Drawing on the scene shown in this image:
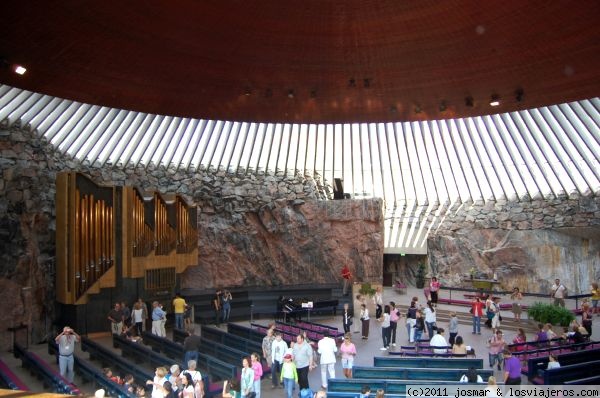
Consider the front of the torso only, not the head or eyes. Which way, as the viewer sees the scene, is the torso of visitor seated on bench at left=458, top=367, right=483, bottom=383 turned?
away from the camera

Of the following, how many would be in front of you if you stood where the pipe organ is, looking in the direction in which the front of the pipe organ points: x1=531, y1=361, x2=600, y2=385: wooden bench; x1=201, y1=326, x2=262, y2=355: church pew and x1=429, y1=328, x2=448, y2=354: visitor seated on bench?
3

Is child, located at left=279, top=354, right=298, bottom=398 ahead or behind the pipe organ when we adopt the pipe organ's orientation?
ahead

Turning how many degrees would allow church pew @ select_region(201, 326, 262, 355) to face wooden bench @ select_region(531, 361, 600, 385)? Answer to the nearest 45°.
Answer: approximately 90° to its right

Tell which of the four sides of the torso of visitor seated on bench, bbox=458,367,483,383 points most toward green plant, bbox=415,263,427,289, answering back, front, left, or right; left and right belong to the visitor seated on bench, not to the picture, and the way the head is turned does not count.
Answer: front

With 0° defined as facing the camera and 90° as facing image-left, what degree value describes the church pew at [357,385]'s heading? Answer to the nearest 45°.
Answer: approximately 180°

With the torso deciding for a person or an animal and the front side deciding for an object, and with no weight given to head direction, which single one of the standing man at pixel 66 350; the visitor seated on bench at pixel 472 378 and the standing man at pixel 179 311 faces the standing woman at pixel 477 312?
the visitor seated on bench

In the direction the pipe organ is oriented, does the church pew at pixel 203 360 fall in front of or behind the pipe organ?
in front

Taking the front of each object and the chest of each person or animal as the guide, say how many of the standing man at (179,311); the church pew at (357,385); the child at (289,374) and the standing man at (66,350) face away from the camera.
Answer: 2

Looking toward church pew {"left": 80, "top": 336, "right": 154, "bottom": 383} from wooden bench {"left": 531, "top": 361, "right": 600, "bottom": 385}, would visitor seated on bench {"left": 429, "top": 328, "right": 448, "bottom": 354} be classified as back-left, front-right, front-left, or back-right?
front-right

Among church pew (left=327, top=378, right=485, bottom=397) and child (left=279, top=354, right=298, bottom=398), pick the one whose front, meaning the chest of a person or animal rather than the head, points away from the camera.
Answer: the church pew

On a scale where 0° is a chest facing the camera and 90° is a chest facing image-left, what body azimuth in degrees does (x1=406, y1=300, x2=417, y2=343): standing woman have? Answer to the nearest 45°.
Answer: approximately 180°

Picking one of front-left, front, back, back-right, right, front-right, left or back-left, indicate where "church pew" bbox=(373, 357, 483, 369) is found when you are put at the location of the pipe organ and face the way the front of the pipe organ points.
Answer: front

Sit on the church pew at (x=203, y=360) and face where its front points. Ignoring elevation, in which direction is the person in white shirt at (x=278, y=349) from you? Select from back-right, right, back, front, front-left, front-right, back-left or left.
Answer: right
